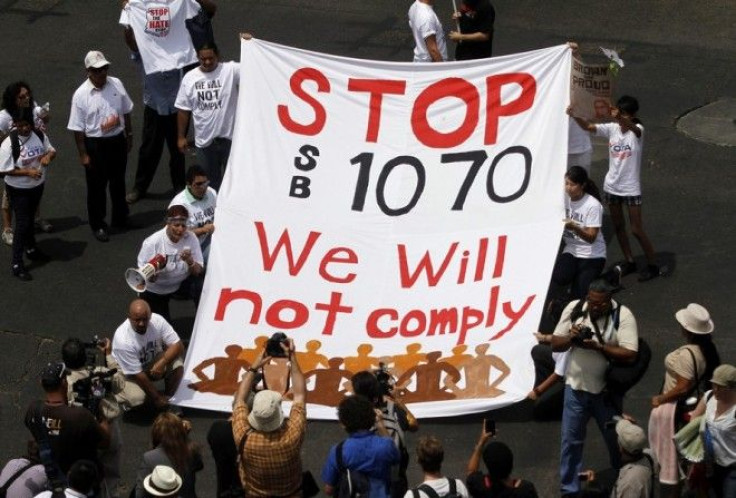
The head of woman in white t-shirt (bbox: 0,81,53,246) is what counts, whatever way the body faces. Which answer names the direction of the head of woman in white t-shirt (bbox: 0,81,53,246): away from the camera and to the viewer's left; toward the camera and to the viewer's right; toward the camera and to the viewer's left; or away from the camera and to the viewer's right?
toward the camera and to the viewer's right

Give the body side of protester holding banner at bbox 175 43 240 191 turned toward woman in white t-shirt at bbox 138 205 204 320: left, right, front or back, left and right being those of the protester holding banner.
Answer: front

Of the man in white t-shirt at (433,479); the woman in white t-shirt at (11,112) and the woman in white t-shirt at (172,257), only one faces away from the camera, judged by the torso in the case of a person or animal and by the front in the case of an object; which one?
the man in white t-shirt at (433,479)

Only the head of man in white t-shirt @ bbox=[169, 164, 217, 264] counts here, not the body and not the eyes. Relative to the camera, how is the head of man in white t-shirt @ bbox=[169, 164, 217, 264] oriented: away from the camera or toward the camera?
toward the camera

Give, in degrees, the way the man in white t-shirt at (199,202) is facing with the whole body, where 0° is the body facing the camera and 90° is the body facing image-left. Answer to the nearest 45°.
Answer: approximately 315°

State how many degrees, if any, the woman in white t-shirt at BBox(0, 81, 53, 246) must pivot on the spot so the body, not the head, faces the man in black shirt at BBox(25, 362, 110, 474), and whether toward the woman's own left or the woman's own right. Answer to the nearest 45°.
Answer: approximately 45° to the woman's own right

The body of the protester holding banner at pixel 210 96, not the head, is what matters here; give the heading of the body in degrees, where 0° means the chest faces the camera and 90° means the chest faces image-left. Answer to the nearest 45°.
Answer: approximately 0°

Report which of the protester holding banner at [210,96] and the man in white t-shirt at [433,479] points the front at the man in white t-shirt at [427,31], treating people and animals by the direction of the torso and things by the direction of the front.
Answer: the man in white t-shirt at [433,479]

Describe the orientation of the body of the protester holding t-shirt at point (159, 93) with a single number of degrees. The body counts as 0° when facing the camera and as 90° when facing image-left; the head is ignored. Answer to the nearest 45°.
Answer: approximately 0°

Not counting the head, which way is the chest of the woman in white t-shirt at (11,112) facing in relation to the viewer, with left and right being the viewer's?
facing the viewer and to the right of the viewer

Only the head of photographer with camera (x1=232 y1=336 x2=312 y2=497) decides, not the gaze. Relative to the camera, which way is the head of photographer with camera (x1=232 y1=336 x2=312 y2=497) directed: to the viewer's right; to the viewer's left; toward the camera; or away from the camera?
away from the camera

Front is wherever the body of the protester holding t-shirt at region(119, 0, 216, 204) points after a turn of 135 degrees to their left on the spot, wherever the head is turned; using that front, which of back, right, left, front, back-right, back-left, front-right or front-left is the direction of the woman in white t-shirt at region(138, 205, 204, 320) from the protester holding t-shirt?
back-right

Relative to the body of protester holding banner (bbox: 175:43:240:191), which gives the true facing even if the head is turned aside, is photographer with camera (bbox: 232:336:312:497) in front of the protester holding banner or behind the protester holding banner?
in front

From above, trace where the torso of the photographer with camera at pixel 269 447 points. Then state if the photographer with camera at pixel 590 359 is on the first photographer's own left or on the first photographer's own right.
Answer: on the first photographer's own right

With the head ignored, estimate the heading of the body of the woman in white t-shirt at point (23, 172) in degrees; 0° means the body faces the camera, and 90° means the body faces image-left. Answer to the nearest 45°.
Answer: approximately 315°
